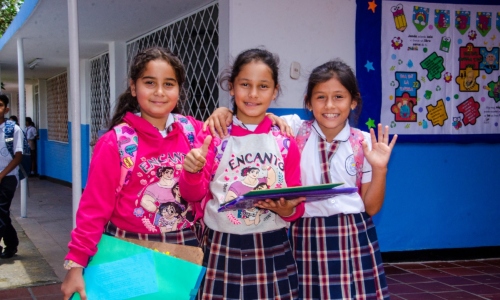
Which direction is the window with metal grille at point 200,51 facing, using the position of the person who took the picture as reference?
facing the viewer and to the left of the viewer

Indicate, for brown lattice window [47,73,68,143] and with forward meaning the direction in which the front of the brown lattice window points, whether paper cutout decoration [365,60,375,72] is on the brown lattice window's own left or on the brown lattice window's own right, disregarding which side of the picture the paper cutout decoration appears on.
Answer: on the brown lattice window's own left

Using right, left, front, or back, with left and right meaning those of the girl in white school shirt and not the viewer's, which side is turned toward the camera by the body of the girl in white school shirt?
front

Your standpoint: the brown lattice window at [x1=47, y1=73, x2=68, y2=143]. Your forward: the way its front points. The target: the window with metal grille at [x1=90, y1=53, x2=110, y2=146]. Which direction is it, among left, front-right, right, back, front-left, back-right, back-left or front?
front-left

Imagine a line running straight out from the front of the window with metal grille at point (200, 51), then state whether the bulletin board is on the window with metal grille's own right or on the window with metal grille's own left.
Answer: on the window with metal grille's own left

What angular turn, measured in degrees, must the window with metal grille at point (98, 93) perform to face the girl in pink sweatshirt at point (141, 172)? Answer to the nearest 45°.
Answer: approximately 45° to its left

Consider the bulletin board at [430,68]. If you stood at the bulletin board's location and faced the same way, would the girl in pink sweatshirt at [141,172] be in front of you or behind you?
in front

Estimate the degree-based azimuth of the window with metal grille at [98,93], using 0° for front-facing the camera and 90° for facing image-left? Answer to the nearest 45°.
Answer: approximately 45°

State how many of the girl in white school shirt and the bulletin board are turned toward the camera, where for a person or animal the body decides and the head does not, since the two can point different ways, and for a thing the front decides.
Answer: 2

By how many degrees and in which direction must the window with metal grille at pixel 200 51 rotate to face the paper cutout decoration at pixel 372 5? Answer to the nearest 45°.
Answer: approximately 90° to its left

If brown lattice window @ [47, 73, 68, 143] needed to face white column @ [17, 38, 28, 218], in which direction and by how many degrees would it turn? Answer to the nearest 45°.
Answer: approximately 45° to its left

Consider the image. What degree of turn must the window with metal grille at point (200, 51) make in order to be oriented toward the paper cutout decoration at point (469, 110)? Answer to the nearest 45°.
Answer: approximately 135° to its left

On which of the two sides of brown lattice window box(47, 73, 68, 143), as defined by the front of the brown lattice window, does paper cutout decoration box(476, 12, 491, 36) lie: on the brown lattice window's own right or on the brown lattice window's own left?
on the brown lattice window's own left

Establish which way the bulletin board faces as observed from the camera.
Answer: facing the viewer

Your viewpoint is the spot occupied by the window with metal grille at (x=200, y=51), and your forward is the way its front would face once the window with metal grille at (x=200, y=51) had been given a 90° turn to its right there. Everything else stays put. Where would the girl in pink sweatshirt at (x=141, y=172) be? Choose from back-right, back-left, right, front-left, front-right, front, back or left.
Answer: back-left

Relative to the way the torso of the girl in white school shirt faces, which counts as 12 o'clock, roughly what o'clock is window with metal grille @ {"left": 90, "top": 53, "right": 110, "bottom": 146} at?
The window with metal grille is roughly at 5 o'clock from the girl in white school shirt.
